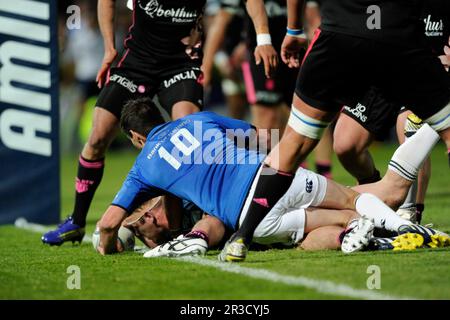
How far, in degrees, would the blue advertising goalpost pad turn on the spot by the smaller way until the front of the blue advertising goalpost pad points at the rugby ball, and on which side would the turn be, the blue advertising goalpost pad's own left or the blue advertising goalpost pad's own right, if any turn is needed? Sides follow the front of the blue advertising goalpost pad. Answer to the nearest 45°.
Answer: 0° — it already faces it

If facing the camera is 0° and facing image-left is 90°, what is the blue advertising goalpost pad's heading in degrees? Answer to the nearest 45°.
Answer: approximately 0°
